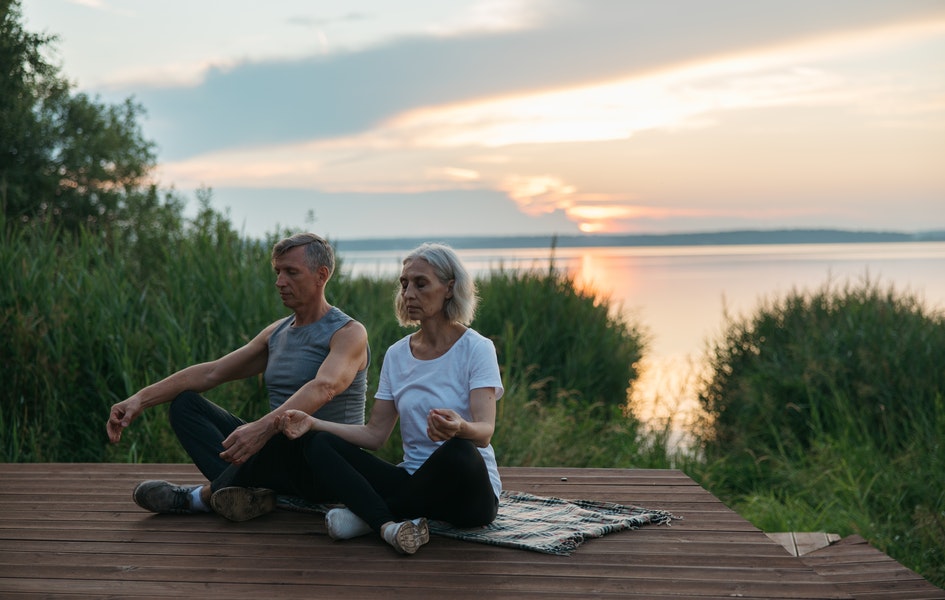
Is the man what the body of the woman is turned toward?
no

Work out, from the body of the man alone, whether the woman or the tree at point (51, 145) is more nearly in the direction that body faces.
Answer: the woman

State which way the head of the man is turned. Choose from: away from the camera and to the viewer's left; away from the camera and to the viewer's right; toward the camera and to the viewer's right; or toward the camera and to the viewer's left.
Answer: toward the camera and to the viewer's left

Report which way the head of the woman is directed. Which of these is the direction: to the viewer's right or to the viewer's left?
to the viewer's left

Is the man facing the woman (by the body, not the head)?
no

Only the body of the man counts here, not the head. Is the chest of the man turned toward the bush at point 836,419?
no

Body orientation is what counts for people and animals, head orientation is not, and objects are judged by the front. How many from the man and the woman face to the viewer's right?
0

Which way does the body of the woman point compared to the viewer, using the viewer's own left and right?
facing the viewer and to the left of the viewer

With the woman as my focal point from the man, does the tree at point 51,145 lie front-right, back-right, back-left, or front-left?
back-left

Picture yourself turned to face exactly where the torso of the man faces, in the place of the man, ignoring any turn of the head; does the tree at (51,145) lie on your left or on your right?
on your right

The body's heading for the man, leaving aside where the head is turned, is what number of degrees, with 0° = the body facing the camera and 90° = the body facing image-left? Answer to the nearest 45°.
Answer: approximately 45°

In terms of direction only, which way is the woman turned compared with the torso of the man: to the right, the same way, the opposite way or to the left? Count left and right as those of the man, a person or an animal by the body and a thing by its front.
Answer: the same way

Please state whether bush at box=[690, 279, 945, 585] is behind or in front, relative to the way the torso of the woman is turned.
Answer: behind

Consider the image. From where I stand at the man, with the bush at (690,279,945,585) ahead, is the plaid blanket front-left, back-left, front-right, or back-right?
front-right
